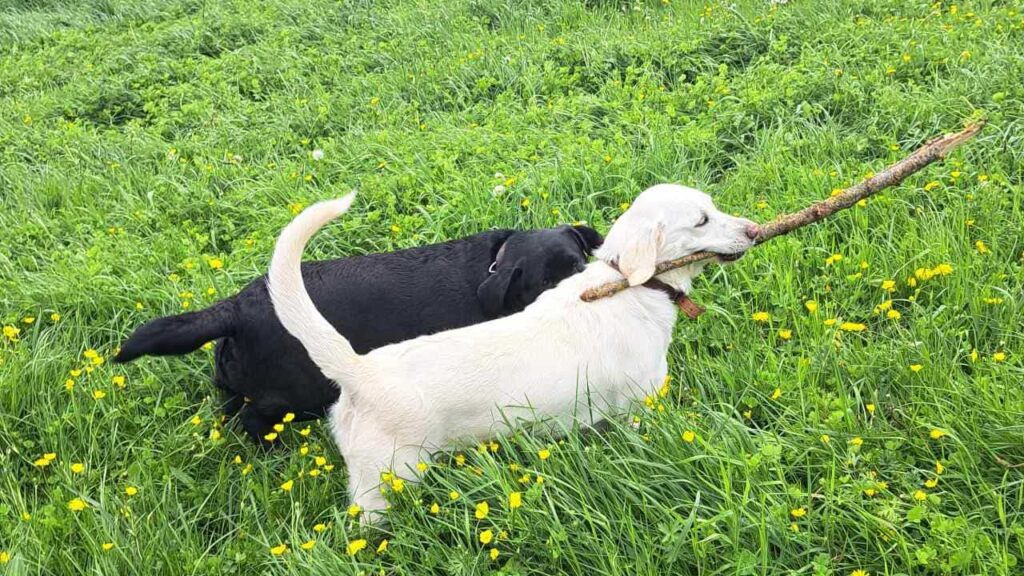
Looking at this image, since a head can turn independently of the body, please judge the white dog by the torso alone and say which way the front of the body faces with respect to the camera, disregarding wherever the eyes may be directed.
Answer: to the viewer's right

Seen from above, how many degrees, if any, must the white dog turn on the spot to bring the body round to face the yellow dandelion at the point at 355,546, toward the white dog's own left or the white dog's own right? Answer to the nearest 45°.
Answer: approximately 135° to the white dog's own right
